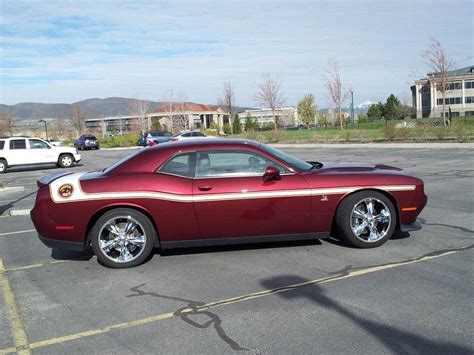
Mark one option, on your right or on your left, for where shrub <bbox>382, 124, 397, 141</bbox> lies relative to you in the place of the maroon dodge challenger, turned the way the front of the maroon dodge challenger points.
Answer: on your left

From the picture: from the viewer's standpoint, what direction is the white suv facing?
to the viewer's right

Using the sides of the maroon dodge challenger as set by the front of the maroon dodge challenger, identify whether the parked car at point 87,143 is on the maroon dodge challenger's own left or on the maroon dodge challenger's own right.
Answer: on the maroon dodge challenger's own left

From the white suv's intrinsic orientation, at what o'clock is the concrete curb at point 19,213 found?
The concrete curb is roughly at 3 o'clock from the white suv.

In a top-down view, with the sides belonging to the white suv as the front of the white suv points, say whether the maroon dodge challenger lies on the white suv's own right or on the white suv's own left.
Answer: on the white suv's own right

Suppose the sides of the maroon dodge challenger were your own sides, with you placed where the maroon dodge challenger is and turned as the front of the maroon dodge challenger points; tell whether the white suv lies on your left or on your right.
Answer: on your left

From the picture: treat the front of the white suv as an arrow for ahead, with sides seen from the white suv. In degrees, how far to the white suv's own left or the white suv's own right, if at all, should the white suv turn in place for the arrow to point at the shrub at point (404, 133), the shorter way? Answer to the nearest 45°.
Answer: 0° — it already faces it

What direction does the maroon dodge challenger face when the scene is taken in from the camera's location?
facing to the right of the viewer

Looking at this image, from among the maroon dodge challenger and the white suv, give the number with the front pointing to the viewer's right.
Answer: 2
